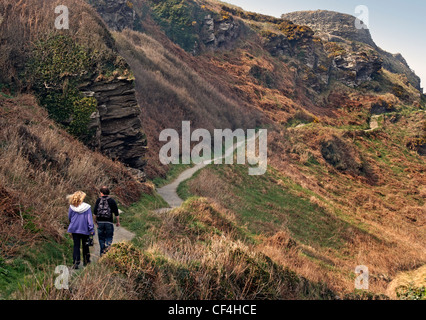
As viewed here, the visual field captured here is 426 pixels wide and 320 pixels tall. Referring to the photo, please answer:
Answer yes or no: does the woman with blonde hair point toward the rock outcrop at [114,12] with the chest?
yes

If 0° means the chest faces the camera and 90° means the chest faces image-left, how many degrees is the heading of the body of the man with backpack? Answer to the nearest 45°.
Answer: approximately 180°

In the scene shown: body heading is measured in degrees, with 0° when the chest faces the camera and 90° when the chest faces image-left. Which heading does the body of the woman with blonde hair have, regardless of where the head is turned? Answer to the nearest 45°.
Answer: approximately 180°

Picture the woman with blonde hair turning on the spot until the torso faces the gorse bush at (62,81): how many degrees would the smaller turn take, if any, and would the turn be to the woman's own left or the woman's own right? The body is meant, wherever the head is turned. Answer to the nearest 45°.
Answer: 0° — they already face it

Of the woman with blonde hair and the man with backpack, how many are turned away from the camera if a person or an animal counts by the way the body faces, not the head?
2
